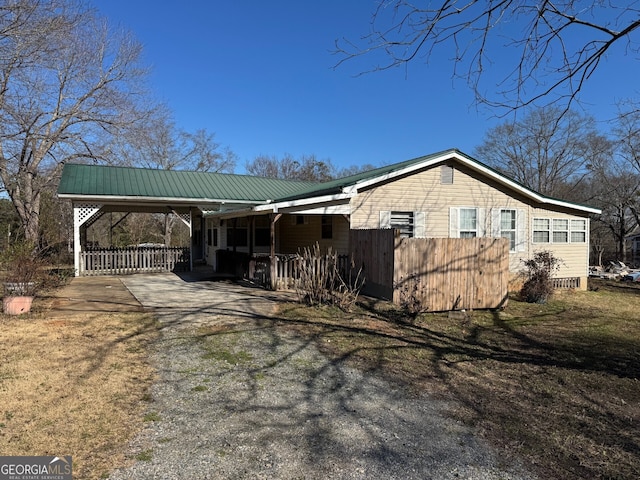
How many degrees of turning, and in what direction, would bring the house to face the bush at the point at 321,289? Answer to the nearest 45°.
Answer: approximately 45° to its left

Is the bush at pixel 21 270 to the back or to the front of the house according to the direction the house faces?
to the front

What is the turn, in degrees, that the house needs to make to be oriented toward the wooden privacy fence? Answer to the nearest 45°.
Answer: approximately 45° to its left

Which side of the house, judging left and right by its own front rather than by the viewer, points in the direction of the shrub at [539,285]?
left

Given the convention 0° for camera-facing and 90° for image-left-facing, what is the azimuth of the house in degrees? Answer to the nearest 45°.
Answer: approximately 45°

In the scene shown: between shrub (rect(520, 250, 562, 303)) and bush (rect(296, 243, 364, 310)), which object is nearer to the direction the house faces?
the bush
